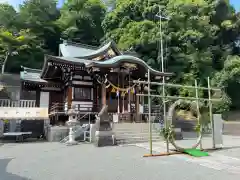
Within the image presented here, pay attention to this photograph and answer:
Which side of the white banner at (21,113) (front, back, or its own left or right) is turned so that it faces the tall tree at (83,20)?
back

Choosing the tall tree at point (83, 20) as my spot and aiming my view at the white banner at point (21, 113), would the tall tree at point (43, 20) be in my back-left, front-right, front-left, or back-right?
front-right

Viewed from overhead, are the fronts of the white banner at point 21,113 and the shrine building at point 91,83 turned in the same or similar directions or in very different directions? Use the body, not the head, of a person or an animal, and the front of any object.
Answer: same or similar directions

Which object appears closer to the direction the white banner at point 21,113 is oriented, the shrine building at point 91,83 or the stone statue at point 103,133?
the stone statue

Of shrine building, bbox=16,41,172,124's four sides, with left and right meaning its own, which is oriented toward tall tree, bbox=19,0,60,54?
back

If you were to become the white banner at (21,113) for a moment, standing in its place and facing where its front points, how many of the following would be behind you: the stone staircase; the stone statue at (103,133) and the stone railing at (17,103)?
1

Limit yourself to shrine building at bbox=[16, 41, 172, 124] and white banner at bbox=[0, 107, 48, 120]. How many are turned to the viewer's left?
0

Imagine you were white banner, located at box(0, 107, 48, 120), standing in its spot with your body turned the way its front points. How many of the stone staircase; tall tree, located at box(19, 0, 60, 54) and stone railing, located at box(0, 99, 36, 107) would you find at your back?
2

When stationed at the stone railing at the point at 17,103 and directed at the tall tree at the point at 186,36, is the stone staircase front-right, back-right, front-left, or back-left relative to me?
front-right

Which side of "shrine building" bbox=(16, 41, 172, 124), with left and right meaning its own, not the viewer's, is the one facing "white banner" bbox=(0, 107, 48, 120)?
right

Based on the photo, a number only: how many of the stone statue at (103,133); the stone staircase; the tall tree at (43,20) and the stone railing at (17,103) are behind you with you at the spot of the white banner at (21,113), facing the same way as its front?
2

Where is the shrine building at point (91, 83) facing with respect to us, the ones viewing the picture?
facing the viewer and to the right of the viewer

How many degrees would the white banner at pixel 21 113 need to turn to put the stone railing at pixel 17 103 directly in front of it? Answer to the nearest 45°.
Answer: approximately 180°

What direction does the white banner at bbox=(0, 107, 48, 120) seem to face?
toward the camera

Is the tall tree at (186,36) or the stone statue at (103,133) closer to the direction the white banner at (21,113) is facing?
the stone statue

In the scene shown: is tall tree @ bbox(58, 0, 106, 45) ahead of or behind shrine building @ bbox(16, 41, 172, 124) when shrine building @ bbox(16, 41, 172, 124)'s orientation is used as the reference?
behind

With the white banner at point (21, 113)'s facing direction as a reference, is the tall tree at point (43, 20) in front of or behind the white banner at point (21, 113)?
behind
